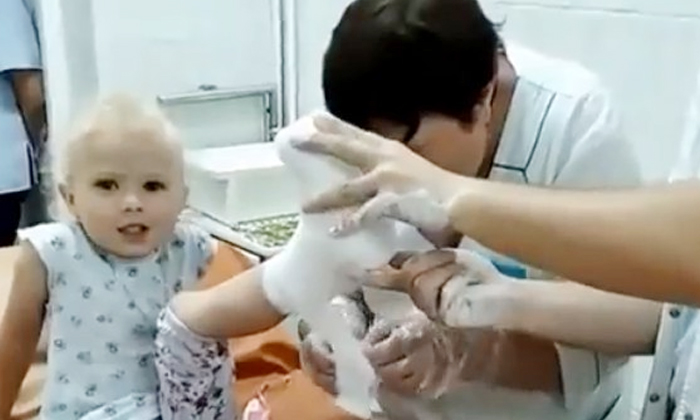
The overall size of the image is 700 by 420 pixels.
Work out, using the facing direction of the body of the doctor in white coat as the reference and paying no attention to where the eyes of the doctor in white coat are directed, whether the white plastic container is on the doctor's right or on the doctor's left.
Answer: on the doctor's right

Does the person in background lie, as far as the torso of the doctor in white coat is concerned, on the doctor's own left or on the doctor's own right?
on the doctor's own right

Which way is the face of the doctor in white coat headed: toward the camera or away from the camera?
toward the camera

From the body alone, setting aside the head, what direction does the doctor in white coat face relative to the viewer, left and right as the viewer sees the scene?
facing the viewer and to the left of the viewer

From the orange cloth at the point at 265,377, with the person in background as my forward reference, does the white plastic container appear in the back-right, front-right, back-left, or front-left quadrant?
front-right
